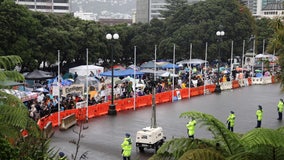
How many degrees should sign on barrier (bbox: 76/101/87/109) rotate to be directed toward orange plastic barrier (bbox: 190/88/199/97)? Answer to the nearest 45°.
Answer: approximately 135° to its left

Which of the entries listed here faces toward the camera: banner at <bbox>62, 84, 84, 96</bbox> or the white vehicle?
the banner

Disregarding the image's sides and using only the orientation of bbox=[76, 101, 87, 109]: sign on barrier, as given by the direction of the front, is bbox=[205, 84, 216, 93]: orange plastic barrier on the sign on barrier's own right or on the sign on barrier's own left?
on the sign on barrier's own left

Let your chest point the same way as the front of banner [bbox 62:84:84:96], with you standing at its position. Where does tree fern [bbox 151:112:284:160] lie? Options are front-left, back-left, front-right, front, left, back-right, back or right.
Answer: front

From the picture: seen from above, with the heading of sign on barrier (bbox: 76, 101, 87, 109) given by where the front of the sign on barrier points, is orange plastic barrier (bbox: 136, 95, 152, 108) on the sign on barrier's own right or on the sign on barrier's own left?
on the sign on barrier's own left

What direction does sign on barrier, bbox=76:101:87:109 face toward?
toward the camera

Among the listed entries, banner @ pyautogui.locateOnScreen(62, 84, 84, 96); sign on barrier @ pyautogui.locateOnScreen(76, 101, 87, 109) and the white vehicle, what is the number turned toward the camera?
2

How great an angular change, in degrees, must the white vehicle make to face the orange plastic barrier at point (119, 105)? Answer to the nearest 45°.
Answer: approximately 45° to its left

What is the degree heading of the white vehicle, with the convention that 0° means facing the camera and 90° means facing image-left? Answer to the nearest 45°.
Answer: approximately 225°

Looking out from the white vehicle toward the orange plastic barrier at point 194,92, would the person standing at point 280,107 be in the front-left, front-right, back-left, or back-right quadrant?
front-right

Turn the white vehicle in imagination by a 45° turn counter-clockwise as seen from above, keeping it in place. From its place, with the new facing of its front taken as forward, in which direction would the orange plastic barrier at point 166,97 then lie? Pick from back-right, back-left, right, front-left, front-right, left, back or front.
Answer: front

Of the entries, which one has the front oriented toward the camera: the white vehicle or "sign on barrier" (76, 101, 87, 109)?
the sign on barrier

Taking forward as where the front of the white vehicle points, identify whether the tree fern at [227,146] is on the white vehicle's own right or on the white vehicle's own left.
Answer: on the white vehicle's own right

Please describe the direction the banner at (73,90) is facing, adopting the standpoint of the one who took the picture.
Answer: facing the viewer

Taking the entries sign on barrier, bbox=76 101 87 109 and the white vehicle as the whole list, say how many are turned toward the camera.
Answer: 1

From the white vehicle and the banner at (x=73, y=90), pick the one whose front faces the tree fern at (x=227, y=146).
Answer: the banner
